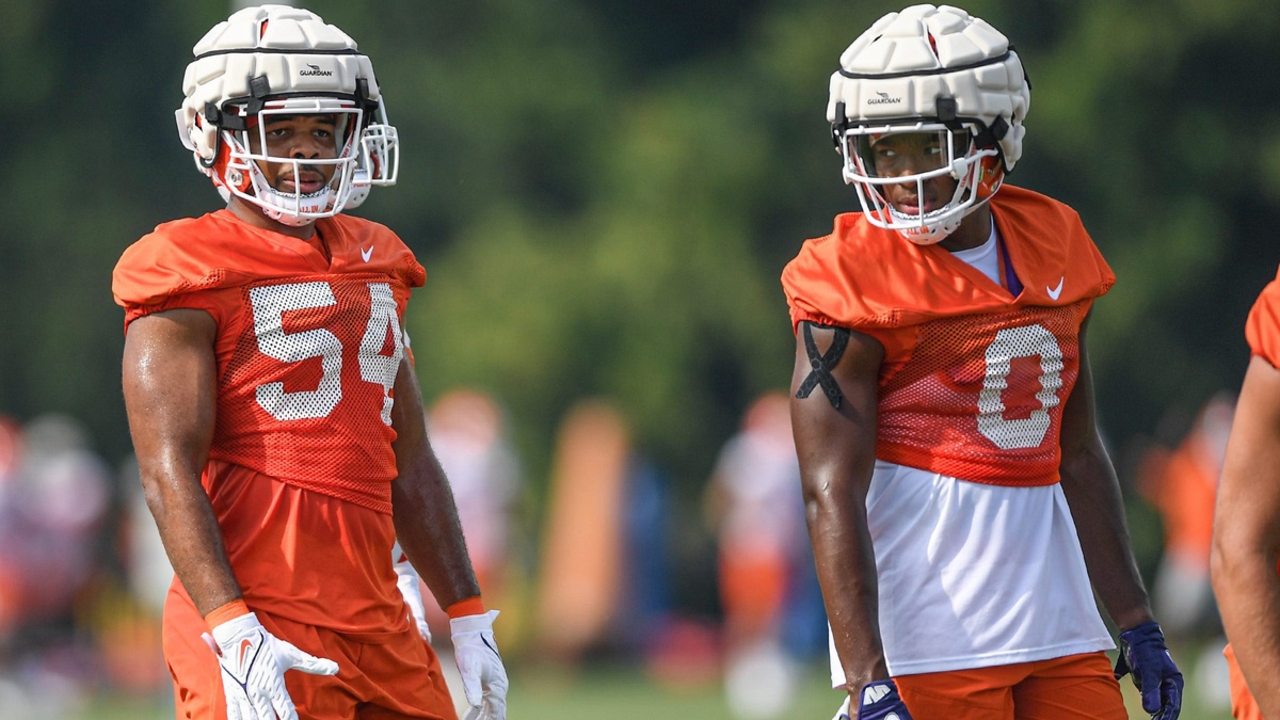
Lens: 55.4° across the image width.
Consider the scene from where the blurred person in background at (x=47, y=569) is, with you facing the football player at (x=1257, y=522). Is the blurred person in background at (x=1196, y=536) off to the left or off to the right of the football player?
left

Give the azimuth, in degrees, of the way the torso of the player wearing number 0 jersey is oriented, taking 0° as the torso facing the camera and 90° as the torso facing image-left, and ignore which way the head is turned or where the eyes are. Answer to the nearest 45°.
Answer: approximately 315°

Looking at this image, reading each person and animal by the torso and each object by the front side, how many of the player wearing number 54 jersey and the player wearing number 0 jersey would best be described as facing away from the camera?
0

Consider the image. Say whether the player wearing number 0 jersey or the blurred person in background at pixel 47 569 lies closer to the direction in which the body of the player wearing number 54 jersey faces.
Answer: the player wearing number 0 jersey

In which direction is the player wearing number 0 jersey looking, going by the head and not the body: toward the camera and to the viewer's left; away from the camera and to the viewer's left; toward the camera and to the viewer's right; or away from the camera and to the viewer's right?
toward the camera and to the viewer's left

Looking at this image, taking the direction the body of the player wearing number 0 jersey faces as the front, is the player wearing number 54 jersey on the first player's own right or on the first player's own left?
on the first player's own right

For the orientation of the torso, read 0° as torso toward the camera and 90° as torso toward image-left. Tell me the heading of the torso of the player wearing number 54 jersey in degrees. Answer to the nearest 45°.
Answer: approximately 315°

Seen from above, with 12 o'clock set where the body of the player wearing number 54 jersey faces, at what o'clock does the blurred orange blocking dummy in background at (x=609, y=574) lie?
The blurred orange blocking dummy in background is roughly at 8 o'clock from the player wearing number 54 jersey.
